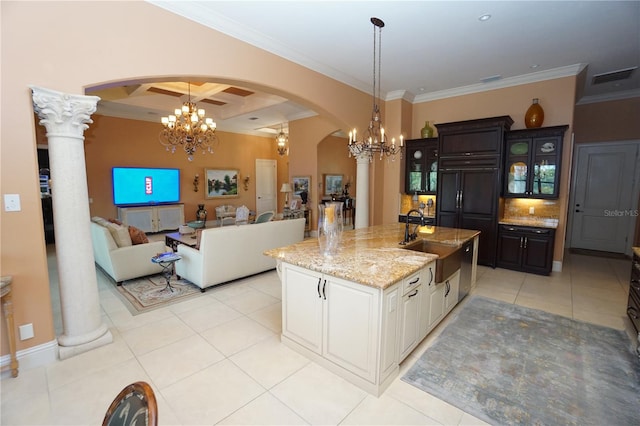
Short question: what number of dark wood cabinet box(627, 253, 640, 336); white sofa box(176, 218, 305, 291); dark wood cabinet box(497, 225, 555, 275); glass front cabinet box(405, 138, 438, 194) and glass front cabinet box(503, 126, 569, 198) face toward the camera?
3

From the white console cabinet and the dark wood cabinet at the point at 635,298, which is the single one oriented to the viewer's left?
the dark wood cabinet

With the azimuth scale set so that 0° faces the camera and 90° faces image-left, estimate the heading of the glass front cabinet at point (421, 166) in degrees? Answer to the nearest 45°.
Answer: approximately 0°

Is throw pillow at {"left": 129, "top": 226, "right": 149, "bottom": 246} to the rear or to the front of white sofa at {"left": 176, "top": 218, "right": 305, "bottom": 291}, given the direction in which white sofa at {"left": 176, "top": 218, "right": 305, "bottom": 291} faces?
to the front

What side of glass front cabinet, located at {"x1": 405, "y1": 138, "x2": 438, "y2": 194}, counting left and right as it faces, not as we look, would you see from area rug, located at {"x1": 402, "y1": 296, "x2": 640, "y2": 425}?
front

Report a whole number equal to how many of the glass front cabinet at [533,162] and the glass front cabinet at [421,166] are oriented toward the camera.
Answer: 2

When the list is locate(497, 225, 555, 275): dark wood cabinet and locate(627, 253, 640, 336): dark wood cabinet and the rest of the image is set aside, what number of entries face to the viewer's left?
1

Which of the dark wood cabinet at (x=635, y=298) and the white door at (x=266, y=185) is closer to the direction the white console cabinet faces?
the dark wood cabinet

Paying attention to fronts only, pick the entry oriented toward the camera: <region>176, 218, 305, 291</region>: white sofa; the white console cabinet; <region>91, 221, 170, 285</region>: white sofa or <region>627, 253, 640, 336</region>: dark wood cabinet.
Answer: the white console cabinet

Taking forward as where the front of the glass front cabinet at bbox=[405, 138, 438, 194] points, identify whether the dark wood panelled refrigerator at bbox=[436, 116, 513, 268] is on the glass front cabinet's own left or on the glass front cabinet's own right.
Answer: on the glass front cabinet's own left

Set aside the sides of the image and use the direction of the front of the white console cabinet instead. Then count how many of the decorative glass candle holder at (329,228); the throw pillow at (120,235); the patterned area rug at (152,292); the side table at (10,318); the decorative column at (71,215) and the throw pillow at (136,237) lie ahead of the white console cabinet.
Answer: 6

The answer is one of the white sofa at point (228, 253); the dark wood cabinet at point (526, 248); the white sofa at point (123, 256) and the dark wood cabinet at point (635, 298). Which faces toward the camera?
the dark wood cabinet at point (526, 248)

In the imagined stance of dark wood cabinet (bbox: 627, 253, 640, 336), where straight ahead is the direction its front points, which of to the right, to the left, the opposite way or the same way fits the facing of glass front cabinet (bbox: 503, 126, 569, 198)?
to the left

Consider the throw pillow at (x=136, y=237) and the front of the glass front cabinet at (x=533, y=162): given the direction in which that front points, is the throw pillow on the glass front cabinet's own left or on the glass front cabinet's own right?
on the glass front cabinet's own right

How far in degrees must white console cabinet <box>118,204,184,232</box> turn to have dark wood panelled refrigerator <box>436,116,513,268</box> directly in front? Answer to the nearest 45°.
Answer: approximately 45° to its left

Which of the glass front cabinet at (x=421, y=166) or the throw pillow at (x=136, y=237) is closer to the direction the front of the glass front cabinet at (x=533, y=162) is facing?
the throw pillow

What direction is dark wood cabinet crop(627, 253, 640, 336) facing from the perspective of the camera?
to the viewer's left

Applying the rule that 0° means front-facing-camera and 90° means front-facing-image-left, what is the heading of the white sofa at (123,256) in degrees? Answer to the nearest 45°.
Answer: approximately 225°

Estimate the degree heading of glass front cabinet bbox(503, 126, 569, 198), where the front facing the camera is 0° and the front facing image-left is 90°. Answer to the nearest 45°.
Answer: approximately 0°
